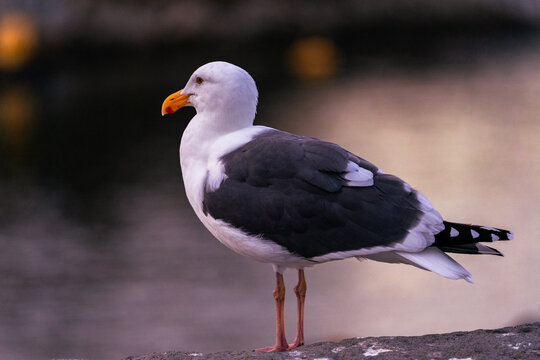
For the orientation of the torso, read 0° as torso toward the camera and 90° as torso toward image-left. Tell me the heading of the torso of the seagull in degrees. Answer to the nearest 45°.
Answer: approximately 90°
